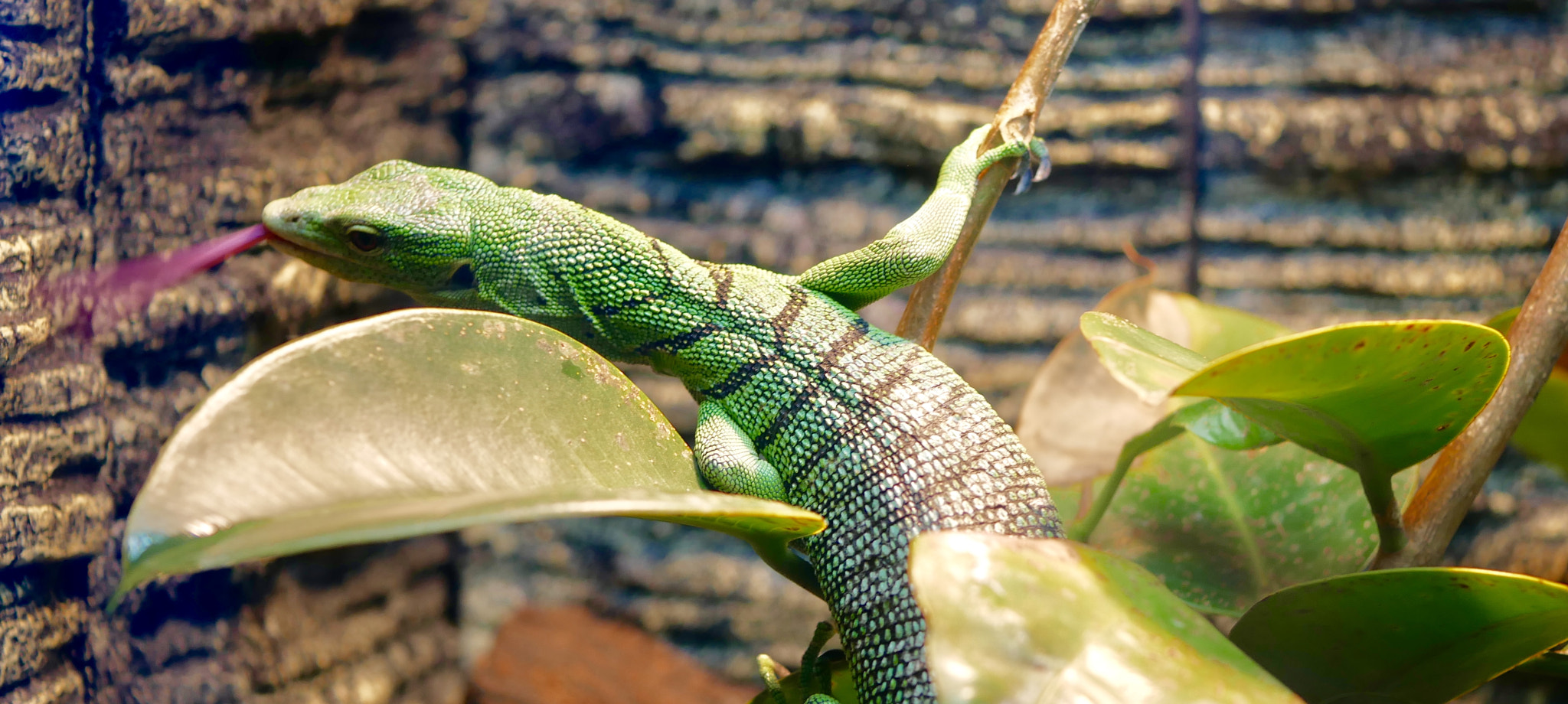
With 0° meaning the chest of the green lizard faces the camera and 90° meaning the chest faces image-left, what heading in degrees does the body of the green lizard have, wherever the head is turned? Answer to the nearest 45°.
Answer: approximately 90°
